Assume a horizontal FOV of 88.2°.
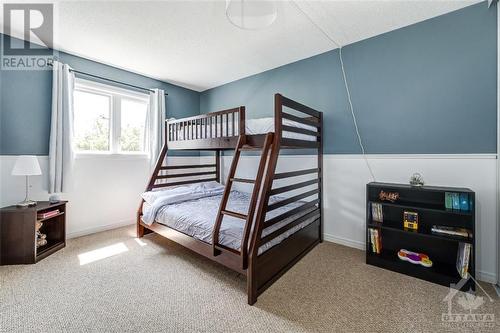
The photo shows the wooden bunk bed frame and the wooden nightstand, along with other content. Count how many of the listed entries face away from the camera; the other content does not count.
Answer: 0

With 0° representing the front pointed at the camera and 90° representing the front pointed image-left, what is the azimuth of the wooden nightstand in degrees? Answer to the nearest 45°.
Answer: approximately 315°

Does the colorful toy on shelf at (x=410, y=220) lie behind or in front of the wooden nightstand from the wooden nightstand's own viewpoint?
in front

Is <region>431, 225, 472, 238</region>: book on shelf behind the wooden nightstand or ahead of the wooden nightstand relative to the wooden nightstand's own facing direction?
ahead

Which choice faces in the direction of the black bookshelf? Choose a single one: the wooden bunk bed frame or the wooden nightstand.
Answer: the wooden nightstand

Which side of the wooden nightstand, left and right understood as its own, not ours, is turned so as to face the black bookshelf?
front

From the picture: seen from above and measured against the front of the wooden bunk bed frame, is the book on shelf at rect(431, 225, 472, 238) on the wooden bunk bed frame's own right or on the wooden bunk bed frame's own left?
on the wooden bunk bed frame's own left

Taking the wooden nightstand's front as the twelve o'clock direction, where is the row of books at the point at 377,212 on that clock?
The row of books is roughly at 12 o'clock from the wooden nightstand.

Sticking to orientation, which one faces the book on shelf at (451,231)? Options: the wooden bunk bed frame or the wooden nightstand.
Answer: the wooden nightstand

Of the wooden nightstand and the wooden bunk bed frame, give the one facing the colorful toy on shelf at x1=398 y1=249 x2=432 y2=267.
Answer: the wooden nightstand

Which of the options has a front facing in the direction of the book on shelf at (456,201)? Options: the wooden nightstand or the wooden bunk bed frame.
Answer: the wooden nightstand
